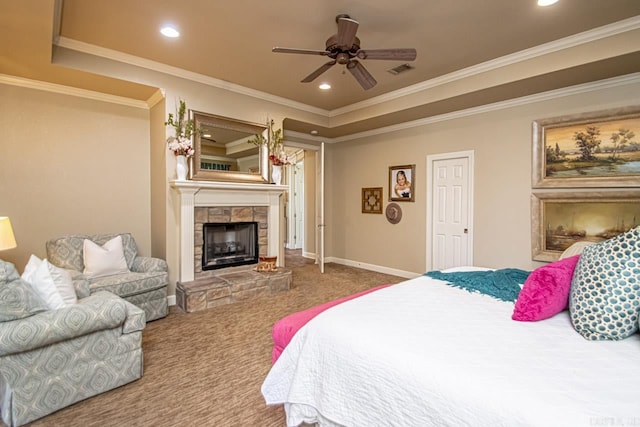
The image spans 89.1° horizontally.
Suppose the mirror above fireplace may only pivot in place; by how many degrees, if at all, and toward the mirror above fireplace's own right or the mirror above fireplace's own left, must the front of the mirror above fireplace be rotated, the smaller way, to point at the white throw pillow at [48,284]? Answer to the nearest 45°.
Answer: approximately 90° to the mirror above fireplace's own right

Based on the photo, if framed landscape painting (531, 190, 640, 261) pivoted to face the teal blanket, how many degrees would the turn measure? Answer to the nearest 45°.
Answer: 0° — it already faces it

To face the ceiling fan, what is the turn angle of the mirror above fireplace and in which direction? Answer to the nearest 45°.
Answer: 0° — it already faces it

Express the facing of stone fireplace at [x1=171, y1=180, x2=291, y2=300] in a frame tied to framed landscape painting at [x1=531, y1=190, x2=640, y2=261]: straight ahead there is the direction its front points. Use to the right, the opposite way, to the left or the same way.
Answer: to the left

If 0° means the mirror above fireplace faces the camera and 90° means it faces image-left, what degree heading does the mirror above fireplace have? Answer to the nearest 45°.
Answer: approximately 315°

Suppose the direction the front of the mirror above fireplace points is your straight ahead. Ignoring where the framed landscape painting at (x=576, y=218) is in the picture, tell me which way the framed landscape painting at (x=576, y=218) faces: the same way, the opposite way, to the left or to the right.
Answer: to the right

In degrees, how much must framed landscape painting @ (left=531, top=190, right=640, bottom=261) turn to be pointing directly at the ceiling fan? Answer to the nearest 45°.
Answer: approximately 45° to its right

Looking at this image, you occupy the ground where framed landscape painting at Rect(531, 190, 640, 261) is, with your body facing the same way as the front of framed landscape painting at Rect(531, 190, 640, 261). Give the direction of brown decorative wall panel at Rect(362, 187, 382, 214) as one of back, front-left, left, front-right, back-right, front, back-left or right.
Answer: right

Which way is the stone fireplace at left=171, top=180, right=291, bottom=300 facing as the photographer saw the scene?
facing the viewer and to the right of the viewer

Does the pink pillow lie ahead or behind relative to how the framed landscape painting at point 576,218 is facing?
ahead

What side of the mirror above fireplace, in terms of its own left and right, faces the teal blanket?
front

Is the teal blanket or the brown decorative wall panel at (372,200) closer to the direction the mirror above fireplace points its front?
the teal blanket

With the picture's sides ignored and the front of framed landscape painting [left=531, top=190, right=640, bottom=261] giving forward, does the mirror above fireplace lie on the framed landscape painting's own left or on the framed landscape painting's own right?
on the framed landscape painting's own right
